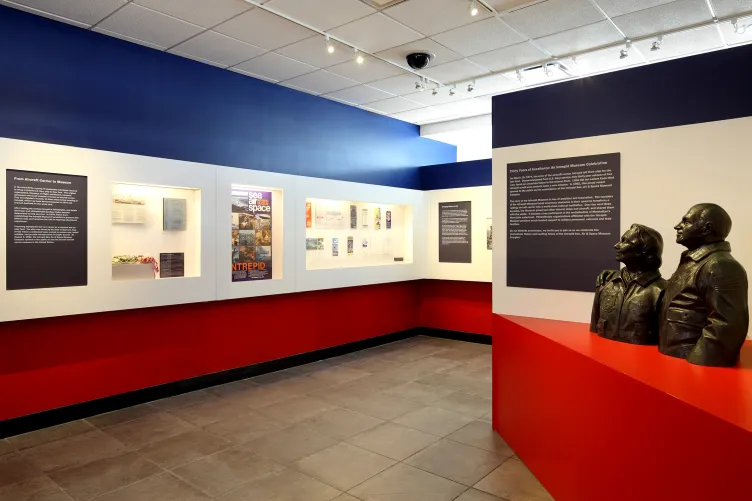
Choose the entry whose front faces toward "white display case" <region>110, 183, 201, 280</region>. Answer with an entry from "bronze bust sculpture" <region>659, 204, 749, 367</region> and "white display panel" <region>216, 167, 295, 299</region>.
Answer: the bronze bust sculpture

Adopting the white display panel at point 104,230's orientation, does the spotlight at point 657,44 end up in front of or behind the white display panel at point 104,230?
in front

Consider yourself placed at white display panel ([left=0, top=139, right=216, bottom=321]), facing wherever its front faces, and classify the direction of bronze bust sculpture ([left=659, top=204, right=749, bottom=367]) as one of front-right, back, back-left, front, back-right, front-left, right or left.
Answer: front

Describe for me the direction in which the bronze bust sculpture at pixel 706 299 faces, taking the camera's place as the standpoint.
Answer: facing to the left of the viewer

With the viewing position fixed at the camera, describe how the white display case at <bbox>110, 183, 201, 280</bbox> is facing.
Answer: facing the viewer and to the right of the viewer

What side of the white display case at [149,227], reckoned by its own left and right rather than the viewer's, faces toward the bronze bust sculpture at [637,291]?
front

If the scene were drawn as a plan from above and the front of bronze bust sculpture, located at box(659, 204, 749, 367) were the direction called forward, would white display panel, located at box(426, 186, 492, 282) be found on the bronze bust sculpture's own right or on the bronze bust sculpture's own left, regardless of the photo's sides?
on the bronze bust sculpture's own right

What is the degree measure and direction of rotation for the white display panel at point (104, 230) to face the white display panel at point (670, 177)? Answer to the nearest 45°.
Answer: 0° — it already faces it

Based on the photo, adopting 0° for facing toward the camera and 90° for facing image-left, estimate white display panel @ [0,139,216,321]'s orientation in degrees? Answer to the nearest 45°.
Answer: approximately 315°

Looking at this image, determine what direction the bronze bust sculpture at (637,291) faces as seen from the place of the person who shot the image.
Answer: facing the viewer and to the left of the viewer

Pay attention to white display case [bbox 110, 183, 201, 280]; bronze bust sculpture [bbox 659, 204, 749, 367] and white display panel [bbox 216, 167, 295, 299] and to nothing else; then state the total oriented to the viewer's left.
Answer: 1

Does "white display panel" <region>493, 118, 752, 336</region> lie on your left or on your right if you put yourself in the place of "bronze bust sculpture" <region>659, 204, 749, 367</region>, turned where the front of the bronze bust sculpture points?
on your right

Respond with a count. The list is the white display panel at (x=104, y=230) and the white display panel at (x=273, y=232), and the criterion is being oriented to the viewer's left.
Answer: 0

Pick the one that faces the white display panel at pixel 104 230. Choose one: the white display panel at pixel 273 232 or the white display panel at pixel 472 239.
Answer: the white display panel at pixel 472 239

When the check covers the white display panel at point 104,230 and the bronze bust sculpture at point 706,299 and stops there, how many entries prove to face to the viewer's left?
1
